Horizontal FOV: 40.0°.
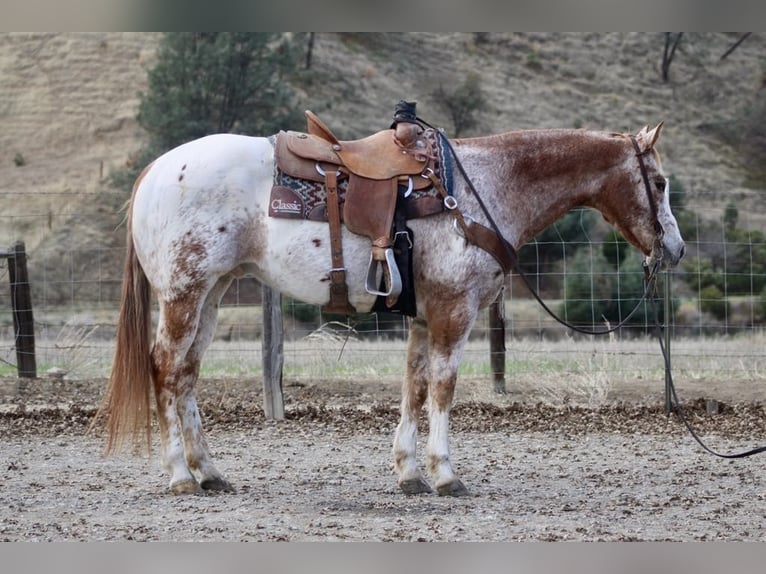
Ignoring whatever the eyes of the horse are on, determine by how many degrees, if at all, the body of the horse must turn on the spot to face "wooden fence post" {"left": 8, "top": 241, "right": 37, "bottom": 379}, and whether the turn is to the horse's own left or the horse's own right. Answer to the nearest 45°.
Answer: approximately 135° to the horse's own left

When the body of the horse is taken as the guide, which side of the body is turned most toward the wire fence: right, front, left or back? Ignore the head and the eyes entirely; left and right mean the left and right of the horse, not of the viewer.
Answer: left

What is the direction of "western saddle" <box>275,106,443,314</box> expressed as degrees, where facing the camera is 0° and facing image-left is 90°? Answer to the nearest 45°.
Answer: approximately 270°

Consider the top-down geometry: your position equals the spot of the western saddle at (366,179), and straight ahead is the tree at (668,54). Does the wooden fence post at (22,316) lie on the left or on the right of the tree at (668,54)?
left

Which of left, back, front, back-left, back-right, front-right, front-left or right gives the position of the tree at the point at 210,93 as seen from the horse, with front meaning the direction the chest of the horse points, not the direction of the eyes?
left

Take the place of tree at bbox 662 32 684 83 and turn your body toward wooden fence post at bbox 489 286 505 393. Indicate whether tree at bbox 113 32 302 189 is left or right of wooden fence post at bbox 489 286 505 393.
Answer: right

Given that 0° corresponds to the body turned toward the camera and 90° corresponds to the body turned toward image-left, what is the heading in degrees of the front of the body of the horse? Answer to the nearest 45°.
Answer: approximately 270°

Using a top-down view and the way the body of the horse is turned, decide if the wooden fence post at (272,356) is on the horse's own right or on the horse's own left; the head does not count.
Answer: on the horse's own left
